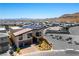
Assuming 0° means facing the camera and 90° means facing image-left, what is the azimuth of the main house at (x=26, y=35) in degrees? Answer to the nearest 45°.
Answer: approximately 315°
